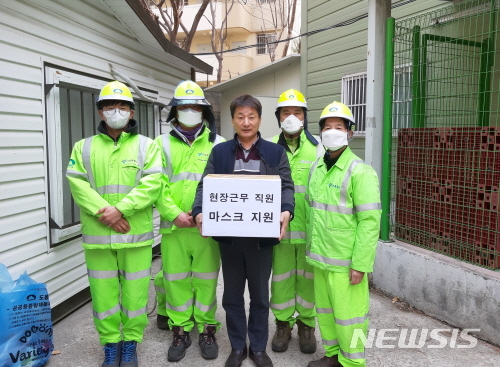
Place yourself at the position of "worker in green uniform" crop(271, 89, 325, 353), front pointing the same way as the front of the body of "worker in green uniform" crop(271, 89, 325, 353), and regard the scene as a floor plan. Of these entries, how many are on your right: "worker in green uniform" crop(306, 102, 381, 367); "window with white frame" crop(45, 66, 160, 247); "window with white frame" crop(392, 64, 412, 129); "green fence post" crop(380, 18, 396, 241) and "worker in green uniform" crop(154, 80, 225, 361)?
2

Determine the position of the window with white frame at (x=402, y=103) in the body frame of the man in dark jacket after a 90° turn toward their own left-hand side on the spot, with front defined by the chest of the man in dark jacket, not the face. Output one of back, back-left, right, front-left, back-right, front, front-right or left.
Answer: front-left

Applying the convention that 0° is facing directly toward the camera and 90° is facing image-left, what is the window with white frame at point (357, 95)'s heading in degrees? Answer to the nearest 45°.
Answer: approximately 45°

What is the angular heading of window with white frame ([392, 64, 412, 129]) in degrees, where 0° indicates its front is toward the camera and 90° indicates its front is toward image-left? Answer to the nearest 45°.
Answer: approximately 45°

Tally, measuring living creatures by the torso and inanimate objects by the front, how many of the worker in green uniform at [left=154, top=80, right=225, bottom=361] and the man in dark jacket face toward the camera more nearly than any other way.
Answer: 2

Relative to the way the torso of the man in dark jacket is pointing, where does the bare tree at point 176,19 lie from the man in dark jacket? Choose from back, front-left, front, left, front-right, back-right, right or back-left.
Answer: back

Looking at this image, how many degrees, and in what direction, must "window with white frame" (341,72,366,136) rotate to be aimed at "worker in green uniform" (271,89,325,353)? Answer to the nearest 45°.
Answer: approximately 45° to its left

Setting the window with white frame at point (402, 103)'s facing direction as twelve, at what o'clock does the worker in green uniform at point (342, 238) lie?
The worker in green uniform is roughly at 11 o'clock from the window with white frame.

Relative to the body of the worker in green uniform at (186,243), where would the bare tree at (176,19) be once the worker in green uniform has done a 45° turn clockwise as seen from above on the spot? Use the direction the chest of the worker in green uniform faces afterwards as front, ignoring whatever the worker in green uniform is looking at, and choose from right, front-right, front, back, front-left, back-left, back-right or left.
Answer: back-right

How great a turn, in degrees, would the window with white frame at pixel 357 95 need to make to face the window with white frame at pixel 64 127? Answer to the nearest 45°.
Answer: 0° — it already faces it

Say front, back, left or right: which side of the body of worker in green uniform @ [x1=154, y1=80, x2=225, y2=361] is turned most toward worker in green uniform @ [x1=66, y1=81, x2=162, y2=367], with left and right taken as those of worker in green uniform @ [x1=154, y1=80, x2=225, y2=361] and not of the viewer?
right

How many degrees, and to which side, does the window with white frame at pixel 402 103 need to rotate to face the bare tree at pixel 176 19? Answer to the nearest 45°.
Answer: approximately 90° to its right

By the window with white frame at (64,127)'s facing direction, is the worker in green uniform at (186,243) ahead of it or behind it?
ahead
